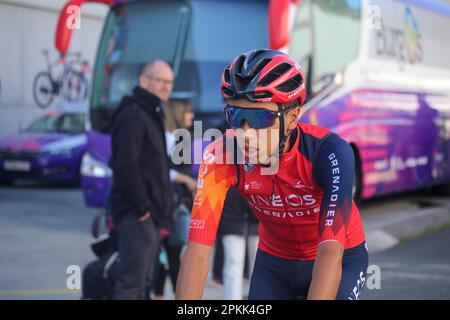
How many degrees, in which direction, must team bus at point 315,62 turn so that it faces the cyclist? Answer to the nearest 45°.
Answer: approximately 45° to its left

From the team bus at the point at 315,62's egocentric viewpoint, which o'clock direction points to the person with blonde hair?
The person with blonde hair is roughly at 11 o'clock from the team bus.

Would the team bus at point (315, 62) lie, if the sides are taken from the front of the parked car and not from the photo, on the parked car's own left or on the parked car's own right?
on the parked car's own left

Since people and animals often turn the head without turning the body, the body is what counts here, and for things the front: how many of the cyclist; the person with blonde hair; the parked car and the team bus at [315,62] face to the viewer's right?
1

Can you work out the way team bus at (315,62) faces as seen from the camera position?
facing the viewer and to the left of the viewer

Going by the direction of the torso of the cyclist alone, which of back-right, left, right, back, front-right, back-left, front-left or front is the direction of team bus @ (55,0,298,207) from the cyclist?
back-right

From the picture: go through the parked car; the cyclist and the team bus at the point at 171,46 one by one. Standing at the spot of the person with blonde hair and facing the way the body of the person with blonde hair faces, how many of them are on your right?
1

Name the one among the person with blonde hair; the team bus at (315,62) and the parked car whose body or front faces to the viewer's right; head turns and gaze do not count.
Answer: the person with blonde hair

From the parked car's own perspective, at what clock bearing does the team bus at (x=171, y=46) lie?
The team bus is roughly at 10 o'clock from the parked car.
